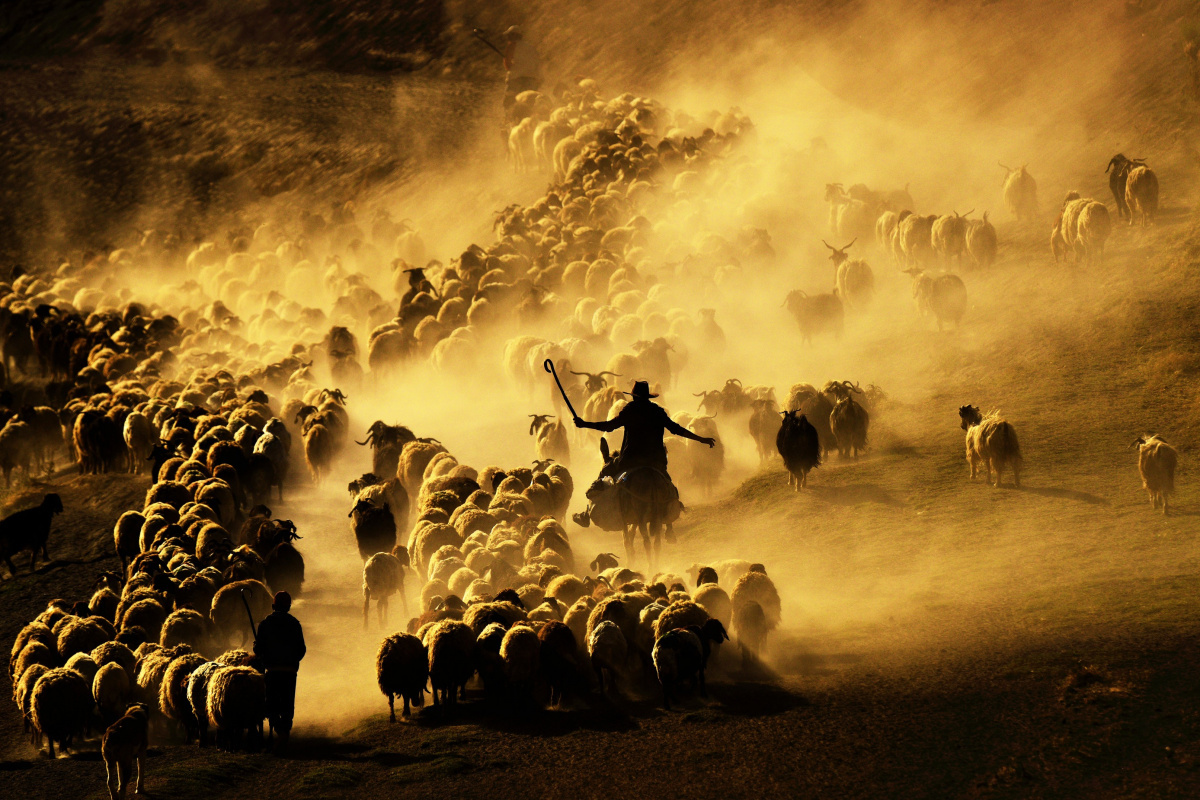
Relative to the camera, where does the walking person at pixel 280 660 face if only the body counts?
away from the camera

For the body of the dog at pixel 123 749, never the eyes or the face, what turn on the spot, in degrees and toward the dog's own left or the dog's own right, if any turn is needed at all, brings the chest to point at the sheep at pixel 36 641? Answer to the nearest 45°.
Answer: approximately 45° to the dog's own left

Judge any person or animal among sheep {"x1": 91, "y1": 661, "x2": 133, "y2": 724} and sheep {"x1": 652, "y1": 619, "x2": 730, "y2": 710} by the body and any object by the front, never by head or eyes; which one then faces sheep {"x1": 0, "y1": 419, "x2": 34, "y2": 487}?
sheep {"x1": 91, "y1": 661, "x2": 133, "y2": 724}

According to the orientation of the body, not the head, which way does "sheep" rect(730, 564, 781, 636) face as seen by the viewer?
away from the camera

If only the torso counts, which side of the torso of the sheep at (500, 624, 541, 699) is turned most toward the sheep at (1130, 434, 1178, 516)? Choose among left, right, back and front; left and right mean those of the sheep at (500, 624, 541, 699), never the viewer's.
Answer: right

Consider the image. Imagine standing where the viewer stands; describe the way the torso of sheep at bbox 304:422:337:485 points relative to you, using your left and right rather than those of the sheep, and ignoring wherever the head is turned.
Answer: facing away from the viewer

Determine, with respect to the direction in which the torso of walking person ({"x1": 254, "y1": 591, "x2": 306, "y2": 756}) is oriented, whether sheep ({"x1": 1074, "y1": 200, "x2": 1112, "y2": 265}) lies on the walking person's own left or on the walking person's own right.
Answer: on the walking person's own right

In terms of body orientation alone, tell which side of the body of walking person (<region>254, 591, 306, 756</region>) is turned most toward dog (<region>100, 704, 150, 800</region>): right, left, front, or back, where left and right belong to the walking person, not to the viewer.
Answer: left

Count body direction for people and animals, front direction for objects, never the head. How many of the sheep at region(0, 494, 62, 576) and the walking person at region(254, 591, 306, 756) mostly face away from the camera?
1

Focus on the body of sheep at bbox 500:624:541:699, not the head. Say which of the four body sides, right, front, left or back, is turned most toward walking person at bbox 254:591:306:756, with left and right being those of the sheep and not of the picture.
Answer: left

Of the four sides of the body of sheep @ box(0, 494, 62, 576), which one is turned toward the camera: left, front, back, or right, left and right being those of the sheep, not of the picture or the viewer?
right

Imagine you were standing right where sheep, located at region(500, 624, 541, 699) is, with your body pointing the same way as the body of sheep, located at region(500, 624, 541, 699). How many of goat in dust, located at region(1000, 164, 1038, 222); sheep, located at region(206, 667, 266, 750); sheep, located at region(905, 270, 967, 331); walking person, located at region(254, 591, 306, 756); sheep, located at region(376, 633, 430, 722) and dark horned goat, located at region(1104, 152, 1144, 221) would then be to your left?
3

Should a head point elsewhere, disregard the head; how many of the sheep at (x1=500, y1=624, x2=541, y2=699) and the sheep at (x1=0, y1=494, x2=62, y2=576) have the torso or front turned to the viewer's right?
1

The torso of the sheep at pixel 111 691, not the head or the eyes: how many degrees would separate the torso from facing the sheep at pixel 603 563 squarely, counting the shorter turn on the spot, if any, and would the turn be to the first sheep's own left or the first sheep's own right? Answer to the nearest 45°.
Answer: approximately 90° to the first sheep's own right

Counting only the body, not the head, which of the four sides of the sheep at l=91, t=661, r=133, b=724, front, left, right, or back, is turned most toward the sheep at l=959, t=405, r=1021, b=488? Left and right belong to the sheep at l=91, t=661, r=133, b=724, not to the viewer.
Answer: right

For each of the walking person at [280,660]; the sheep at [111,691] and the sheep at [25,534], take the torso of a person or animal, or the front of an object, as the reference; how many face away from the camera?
2

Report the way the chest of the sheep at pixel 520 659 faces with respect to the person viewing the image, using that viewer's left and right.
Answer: facing away from the viewer

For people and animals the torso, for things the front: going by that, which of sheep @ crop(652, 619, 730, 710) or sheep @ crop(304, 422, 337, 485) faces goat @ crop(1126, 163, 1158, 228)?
sheep @ crop(652, 619, 730, 710)
